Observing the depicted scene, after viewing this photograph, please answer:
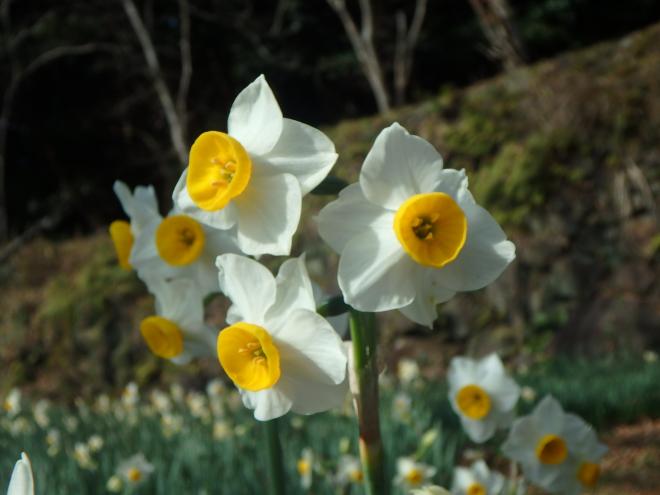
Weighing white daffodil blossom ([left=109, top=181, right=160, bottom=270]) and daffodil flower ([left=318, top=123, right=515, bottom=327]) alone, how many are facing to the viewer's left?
1

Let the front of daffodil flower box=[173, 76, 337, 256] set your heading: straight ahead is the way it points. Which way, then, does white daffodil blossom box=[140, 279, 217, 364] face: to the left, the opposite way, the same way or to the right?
the same way

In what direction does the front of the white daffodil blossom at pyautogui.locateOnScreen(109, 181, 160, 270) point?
to the viewer's left

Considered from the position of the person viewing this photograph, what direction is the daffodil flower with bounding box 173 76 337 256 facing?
facing the viewer and to the left of the viewer

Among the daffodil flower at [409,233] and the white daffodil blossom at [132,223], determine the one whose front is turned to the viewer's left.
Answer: the white daffodil blossom

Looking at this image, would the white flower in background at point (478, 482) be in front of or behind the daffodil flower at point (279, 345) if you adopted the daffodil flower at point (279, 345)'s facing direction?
behind

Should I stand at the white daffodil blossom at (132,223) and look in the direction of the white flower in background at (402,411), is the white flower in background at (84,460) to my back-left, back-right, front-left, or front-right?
front-left

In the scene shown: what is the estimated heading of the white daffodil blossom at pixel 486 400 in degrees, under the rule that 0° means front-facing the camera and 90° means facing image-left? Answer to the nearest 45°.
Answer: approximately 45°

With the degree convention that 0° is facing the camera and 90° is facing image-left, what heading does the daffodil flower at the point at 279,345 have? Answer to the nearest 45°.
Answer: approximately 45°

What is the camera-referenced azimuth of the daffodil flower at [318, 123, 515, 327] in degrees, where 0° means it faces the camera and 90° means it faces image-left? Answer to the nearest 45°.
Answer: approximately 0°

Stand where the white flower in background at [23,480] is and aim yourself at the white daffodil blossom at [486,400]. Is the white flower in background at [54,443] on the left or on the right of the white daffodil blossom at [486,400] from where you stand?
left

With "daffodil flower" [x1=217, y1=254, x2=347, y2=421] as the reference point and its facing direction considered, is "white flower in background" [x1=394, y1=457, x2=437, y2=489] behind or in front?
behind
